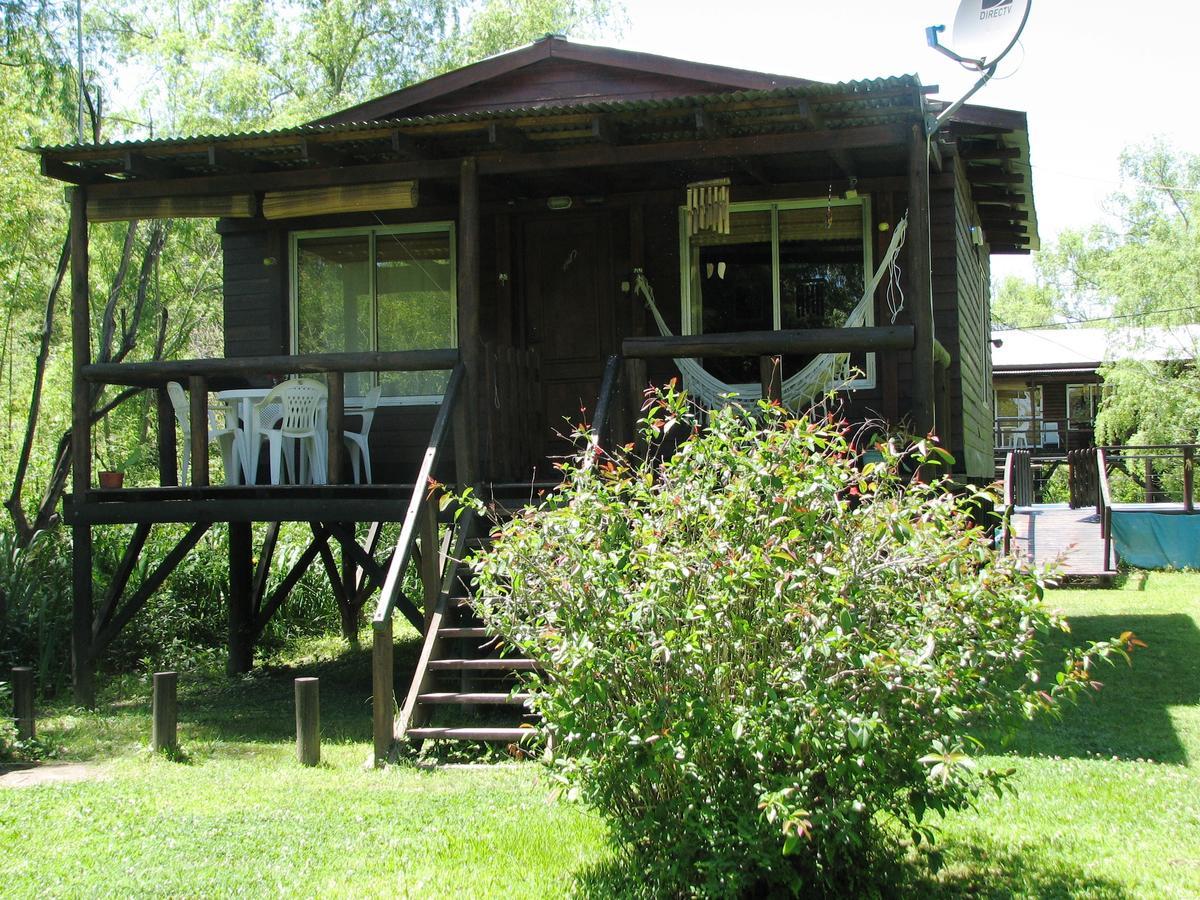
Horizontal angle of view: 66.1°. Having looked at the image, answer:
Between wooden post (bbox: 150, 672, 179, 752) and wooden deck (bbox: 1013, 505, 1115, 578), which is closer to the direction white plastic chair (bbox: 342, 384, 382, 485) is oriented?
the wooden post

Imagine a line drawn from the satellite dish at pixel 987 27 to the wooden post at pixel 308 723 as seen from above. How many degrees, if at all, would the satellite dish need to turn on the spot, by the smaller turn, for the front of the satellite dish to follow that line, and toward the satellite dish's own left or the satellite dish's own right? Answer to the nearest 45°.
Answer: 0° — it already faces it

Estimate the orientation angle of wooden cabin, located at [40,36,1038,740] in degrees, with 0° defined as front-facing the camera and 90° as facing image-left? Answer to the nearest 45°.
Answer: approximately 0°

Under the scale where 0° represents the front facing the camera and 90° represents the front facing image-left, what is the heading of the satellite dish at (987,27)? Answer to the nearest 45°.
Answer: approximately 45°

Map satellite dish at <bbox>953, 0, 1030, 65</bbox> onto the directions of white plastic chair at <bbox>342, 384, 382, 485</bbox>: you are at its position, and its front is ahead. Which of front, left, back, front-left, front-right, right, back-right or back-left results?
back-left

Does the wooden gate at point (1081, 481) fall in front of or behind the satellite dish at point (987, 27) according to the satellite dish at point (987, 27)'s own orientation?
behind

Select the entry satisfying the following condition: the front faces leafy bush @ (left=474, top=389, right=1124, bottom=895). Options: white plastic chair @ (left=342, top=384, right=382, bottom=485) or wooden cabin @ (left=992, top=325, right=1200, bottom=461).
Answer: the wooden cabin

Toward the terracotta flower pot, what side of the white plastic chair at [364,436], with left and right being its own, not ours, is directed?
front

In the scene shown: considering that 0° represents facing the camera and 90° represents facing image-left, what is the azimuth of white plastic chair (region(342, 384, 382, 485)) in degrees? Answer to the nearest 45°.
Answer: approximately 90°

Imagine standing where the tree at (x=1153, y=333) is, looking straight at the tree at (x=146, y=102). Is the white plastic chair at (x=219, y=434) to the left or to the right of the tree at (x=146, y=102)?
left

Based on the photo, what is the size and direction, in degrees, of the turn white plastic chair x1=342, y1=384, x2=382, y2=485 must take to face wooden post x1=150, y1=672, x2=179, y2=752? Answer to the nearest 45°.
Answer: approximately 45° to its left

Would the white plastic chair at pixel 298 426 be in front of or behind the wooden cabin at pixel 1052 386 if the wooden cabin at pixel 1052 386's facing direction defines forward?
in front
